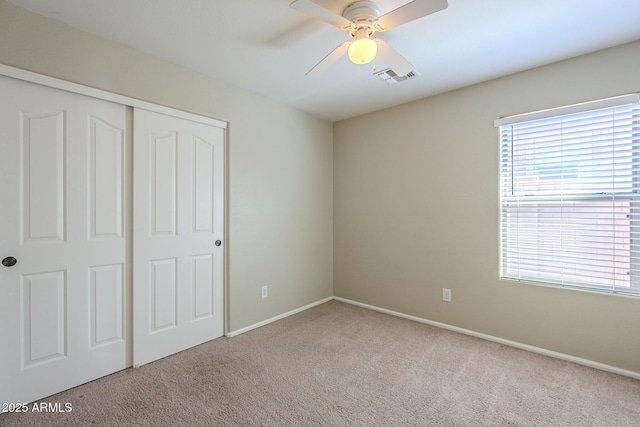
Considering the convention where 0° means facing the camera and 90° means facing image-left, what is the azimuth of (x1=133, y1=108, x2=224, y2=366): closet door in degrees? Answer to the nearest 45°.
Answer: approximately 315°

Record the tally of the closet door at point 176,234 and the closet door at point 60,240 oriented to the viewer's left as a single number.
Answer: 0

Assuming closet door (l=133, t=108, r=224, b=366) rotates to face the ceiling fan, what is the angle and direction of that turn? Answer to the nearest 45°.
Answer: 0° — it already faces it

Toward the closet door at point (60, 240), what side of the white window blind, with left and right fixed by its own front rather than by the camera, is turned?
front

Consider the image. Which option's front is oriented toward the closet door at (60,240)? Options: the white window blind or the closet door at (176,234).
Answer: the white window blind

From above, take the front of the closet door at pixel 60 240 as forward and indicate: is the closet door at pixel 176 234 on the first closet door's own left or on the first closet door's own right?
on the first closet door's own left

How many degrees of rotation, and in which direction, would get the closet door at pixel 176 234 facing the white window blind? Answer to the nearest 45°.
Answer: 0° — it already faces it

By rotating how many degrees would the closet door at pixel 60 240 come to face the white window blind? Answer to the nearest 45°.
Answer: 0° — it already faces it

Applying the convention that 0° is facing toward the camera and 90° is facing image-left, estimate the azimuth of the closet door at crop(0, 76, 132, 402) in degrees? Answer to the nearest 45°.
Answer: approximately 315°

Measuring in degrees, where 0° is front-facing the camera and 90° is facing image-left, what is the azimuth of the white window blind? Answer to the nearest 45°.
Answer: approximately 45°

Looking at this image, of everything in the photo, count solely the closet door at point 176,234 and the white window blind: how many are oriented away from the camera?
0

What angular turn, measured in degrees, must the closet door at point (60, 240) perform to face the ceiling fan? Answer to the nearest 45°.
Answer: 0° — it already faces it
